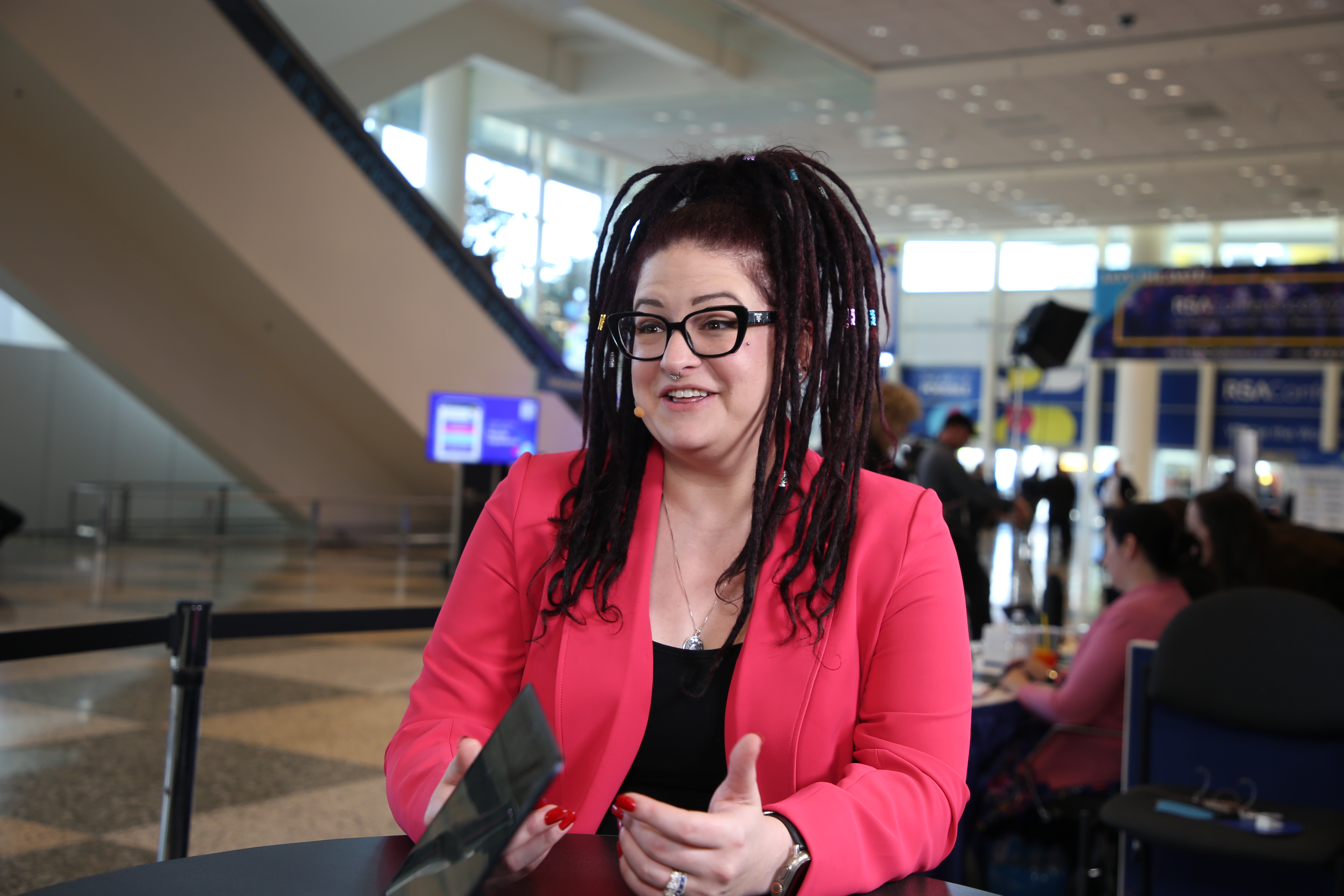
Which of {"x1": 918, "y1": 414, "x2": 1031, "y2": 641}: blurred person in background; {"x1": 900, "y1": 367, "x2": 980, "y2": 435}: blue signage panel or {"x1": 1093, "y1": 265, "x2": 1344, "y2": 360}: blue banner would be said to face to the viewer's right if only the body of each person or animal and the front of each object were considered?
the blurred person in background

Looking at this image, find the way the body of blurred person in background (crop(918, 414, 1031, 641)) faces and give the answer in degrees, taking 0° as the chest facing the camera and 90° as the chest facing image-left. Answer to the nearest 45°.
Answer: approximately 270°

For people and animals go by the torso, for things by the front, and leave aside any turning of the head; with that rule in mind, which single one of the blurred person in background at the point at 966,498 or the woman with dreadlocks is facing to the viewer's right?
the blurred person in background

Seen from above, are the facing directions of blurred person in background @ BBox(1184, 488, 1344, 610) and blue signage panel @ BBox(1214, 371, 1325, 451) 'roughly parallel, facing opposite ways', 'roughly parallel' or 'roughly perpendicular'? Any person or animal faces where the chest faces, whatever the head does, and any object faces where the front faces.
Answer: roughly perpendicular

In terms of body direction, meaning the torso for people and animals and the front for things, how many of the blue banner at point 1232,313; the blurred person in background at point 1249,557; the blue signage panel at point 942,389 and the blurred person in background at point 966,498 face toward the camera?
2

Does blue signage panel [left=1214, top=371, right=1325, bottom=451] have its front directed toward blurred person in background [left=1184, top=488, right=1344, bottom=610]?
yes

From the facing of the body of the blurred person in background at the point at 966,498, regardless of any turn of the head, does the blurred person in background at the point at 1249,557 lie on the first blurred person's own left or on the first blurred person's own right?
on the first blurred person's own right

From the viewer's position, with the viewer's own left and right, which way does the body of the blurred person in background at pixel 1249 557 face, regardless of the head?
facing to the left of the viewer

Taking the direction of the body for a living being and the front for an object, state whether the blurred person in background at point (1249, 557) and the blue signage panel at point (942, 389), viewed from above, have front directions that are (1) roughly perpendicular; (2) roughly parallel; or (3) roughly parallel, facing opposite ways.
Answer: roughly perpendicular
